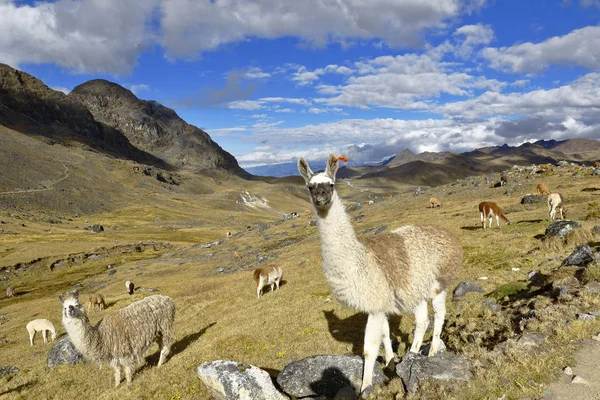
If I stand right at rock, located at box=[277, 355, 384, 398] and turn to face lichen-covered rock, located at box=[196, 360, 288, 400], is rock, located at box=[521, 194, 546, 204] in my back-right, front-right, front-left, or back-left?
back-right

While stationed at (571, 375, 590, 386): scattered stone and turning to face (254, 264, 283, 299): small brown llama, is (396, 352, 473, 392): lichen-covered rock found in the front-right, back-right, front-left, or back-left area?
front-left

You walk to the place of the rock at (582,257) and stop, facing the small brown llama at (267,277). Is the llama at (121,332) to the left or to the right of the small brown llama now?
left

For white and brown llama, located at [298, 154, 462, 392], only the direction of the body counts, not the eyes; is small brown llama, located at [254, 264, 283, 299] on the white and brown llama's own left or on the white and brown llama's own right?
on the white and brown llama's own right

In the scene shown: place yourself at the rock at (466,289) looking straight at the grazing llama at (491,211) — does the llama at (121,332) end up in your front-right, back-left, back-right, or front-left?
back-left

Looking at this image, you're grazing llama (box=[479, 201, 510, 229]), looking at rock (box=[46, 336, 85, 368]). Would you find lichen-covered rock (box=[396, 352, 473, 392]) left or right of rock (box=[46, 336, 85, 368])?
left

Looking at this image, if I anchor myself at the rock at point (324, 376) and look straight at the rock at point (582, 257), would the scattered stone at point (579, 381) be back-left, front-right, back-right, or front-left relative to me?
front-right

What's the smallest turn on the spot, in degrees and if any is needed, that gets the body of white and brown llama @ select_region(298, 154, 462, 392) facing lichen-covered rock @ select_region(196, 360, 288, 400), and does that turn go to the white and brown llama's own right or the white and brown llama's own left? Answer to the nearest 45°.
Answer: approximately 45° to the white and brown llama's own right

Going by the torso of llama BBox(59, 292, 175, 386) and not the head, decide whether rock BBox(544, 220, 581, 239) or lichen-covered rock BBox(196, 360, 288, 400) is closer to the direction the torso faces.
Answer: the lichen-covered rock

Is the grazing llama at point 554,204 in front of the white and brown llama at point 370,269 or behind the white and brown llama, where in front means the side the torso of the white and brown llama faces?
behind

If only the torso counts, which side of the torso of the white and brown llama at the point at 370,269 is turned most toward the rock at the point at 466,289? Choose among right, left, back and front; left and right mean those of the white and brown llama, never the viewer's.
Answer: back

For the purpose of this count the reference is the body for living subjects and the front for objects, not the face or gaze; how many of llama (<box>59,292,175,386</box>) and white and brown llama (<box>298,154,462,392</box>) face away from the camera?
0
